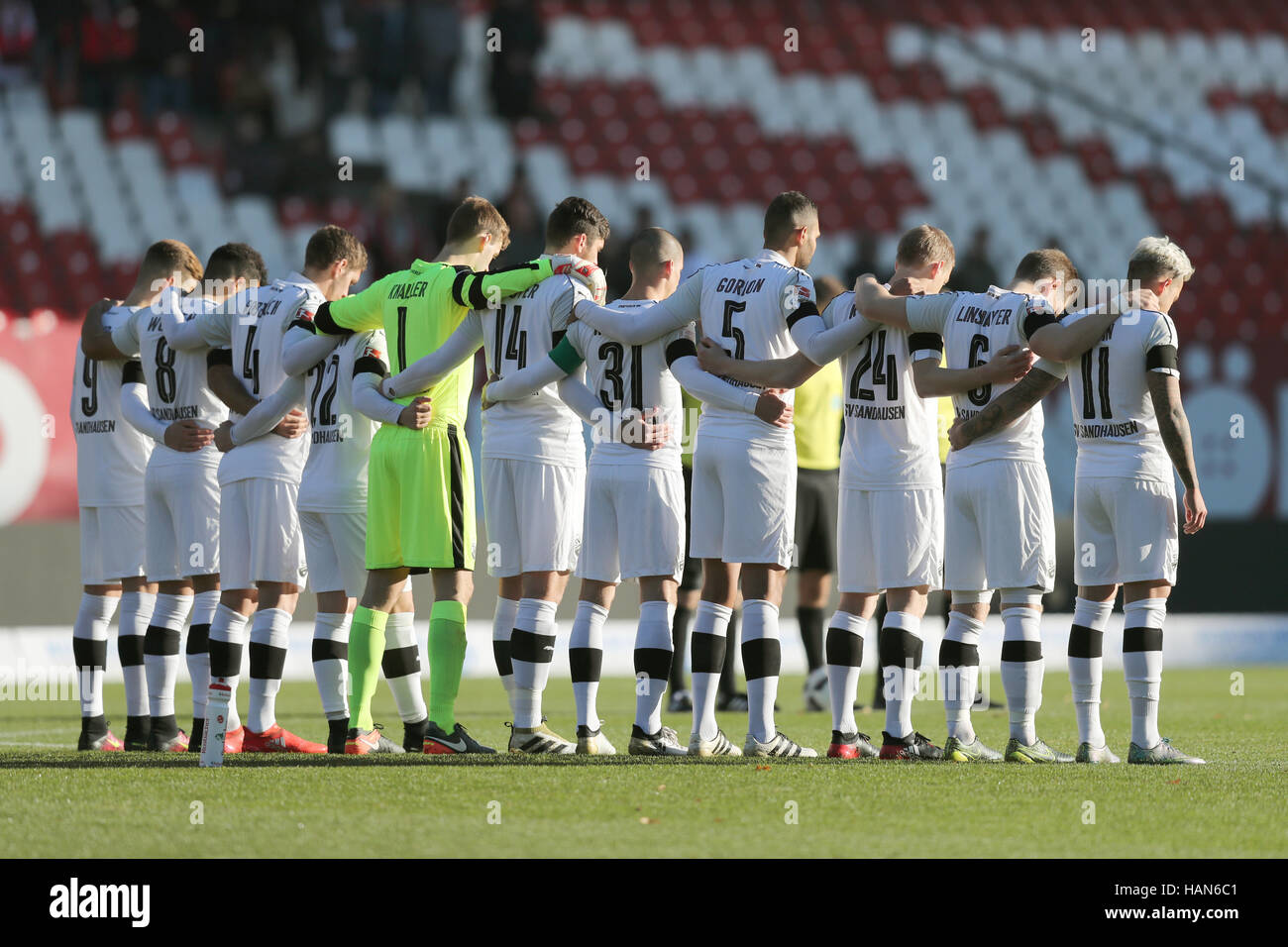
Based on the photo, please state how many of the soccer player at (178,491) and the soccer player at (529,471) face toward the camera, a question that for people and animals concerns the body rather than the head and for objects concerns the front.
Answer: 0

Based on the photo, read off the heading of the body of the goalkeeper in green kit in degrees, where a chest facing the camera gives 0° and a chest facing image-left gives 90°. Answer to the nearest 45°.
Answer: approximately 225°

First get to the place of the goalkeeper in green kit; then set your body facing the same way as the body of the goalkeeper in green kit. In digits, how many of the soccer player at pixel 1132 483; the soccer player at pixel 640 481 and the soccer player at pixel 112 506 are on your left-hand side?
1

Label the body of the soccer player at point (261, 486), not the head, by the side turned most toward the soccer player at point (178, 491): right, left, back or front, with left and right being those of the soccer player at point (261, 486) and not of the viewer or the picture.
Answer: left

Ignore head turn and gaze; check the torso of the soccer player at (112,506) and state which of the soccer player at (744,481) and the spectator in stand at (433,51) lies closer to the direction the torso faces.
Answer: the spectator in stand

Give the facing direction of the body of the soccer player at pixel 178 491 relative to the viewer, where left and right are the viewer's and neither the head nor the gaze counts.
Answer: facing away from the viewer and to the right of the viewer

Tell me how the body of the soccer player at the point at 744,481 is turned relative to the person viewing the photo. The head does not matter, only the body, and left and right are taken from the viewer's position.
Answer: facing away from the viewer and to the right of the viewer

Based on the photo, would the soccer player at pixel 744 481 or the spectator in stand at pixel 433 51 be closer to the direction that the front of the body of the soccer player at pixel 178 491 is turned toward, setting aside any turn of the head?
the spectator in stand

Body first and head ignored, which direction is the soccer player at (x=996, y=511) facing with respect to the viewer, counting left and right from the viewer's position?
facing away from the viewer and to the right of the viewer

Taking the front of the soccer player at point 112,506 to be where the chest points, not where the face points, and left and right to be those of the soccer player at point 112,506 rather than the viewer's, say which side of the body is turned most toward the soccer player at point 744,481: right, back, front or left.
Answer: right

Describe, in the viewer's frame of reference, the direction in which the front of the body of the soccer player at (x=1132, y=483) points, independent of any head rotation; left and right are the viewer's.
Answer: facing away from the viewer and to the right of the viewer

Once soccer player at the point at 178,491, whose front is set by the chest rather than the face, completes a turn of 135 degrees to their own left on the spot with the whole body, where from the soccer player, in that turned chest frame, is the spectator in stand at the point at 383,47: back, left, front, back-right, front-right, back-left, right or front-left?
right

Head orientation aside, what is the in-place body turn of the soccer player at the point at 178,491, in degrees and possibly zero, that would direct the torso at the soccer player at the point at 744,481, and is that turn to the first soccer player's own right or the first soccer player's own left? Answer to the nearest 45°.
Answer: approximately 90° to the first soccer player's own right
